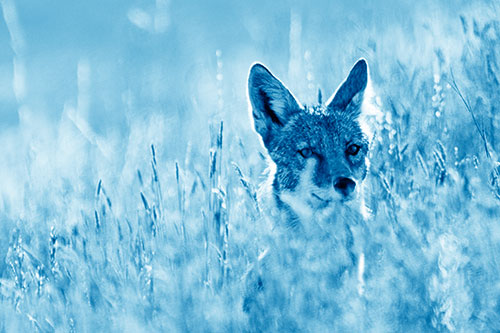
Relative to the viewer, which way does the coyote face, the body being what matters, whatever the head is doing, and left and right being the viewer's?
facing the viewer and to the right of the viewer
